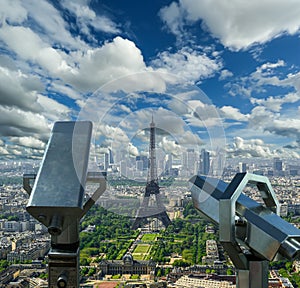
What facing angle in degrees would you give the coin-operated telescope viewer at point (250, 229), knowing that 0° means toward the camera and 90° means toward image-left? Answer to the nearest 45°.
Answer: approximately 135°

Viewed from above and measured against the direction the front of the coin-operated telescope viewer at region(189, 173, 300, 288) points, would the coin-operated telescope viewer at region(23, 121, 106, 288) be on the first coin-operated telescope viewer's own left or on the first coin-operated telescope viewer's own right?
on the first coin-operated telescope viewer's own left

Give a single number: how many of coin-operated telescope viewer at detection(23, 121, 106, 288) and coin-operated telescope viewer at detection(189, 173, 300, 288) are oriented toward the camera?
0

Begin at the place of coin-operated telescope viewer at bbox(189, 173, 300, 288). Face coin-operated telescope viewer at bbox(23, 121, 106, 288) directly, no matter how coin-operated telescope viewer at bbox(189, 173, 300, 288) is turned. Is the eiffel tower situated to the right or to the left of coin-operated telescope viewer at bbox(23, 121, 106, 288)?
right

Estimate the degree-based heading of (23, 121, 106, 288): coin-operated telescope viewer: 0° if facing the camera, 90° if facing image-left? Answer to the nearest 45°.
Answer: approximately 180°

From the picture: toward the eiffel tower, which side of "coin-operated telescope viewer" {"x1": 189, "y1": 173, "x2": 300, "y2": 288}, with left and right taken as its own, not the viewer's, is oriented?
front
